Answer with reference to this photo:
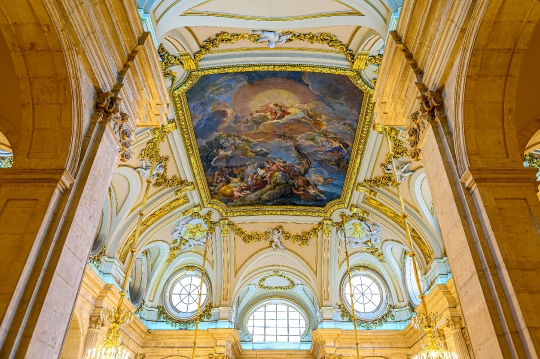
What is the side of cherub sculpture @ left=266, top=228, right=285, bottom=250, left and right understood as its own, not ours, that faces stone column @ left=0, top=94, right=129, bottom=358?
front

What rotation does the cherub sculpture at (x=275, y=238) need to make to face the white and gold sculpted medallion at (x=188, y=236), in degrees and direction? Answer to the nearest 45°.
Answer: approximately 90° to its right

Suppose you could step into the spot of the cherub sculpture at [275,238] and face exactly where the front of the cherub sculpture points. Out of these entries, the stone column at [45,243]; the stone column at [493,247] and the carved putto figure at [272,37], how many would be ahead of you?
3

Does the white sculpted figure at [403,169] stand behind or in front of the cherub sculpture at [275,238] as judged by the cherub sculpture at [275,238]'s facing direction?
in front

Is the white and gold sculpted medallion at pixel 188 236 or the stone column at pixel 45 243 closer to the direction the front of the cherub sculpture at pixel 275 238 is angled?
the stone column

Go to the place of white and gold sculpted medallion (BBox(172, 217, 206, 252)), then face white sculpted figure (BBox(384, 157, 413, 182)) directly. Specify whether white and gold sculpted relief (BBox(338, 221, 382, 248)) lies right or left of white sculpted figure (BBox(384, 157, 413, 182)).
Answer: left

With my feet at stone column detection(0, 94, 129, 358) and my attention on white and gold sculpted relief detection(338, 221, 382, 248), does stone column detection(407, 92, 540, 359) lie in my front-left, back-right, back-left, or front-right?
front-right

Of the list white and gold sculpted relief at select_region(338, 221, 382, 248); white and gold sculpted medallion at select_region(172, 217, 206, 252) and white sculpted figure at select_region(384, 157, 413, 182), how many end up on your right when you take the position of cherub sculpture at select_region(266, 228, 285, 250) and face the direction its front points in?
1

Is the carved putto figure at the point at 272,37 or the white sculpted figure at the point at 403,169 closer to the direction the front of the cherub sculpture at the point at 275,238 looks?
the carved putto figure

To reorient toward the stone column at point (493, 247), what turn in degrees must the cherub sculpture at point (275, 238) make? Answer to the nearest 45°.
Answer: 0° — it already faces it

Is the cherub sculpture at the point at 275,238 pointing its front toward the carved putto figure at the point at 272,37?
yes

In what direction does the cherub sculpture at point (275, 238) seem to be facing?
toward the camera
